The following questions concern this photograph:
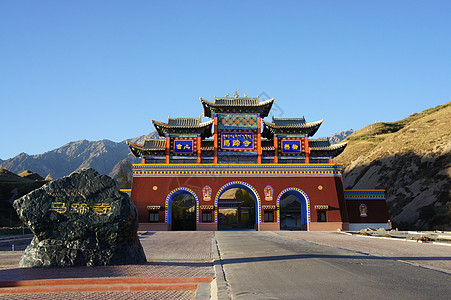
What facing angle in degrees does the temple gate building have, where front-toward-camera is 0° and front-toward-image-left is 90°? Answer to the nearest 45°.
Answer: approximately 0°

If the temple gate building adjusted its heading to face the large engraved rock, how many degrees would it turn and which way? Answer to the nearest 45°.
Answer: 0° — it already faces it
